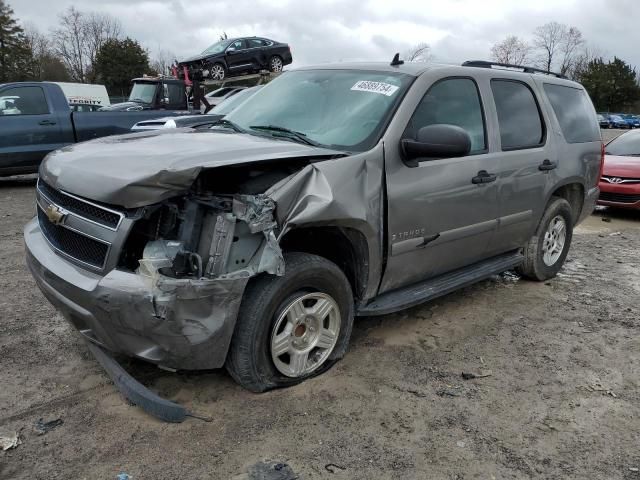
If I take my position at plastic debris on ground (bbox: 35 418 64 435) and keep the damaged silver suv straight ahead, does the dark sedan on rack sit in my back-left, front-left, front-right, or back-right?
front-left

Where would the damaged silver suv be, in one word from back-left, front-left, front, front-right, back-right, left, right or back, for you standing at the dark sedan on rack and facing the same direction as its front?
front-left

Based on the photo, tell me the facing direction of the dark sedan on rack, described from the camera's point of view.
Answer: facing the viewer and to the left of the viewer

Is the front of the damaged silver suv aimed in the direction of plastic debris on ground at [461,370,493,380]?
no

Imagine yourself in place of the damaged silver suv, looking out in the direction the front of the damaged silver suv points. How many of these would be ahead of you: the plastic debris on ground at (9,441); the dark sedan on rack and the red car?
1

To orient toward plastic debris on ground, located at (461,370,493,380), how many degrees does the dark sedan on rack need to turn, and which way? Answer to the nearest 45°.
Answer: approximately 45° to its left

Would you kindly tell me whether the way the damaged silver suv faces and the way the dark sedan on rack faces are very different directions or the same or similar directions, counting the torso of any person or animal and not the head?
same or similar directions

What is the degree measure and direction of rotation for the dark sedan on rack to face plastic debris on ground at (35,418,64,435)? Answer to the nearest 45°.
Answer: approximately 45° to its left

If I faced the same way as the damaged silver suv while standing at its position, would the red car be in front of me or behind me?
behind

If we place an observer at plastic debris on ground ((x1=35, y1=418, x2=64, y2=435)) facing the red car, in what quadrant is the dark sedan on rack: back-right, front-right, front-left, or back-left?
front-left

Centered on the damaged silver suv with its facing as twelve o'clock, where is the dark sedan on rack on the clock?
The dark sedan on rack is roughly at 4 o'clock from the damaged silver suv.

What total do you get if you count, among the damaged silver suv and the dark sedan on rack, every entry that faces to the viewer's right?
0

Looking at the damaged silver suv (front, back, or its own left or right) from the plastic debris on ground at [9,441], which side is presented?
front
